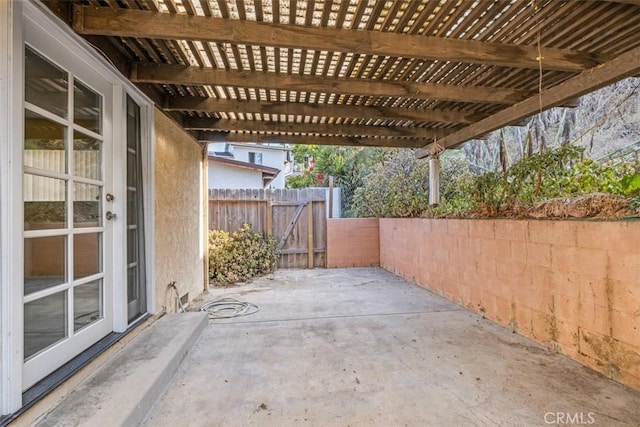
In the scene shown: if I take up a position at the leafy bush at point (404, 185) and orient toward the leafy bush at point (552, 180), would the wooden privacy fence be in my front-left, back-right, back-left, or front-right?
back-right

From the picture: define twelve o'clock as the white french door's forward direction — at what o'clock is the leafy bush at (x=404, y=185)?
The leafy bush is roughly at 10 o'clock from the white french door.

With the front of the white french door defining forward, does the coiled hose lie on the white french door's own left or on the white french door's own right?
on the white french door's own left

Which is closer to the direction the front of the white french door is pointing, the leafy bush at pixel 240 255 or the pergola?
the pergola

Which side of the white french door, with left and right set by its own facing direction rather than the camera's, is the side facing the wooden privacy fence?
left

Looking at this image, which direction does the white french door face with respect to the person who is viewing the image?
facing the viewer and to the right of the viewer

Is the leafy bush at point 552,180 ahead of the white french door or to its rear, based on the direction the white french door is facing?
ahead

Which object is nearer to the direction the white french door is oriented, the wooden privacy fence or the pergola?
the pergola
